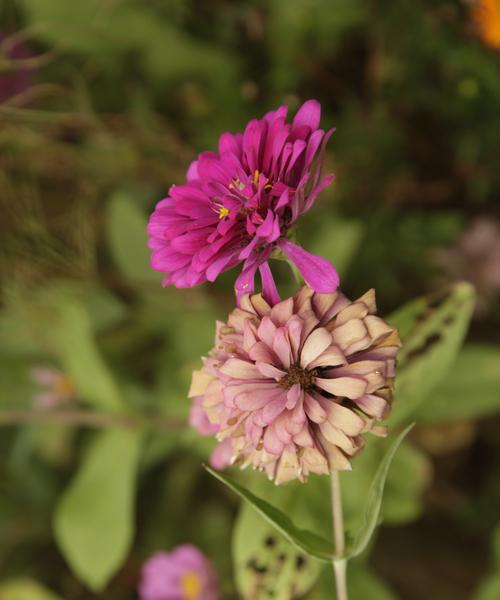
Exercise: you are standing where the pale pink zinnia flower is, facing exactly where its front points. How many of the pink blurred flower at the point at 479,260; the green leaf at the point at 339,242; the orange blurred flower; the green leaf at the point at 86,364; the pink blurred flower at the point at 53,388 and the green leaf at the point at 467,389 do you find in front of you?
0

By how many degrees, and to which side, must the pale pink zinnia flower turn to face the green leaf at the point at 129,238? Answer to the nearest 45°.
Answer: approximately 135° to its right

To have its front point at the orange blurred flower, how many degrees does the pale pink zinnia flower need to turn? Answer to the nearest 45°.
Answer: approximately 180°

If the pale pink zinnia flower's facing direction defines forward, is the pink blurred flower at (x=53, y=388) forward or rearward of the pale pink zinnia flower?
rearward

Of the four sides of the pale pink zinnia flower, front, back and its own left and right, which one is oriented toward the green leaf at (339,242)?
back

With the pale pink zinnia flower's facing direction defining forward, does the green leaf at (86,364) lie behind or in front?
behind

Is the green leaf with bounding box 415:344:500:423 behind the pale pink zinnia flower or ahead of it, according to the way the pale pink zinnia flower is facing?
behind

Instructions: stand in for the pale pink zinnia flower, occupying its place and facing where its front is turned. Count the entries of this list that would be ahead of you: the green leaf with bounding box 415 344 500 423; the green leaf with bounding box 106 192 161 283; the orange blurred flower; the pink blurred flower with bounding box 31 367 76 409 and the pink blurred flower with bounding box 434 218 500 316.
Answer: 0

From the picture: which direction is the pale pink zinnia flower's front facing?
toward the camera

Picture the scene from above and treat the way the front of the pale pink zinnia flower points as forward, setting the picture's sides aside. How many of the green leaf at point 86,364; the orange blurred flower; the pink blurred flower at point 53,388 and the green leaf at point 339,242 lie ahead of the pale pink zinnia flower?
0

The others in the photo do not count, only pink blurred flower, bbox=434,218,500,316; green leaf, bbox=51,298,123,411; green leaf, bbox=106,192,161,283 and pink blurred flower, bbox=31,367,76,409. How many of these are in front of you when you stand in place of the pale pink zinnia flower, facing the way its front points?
0
